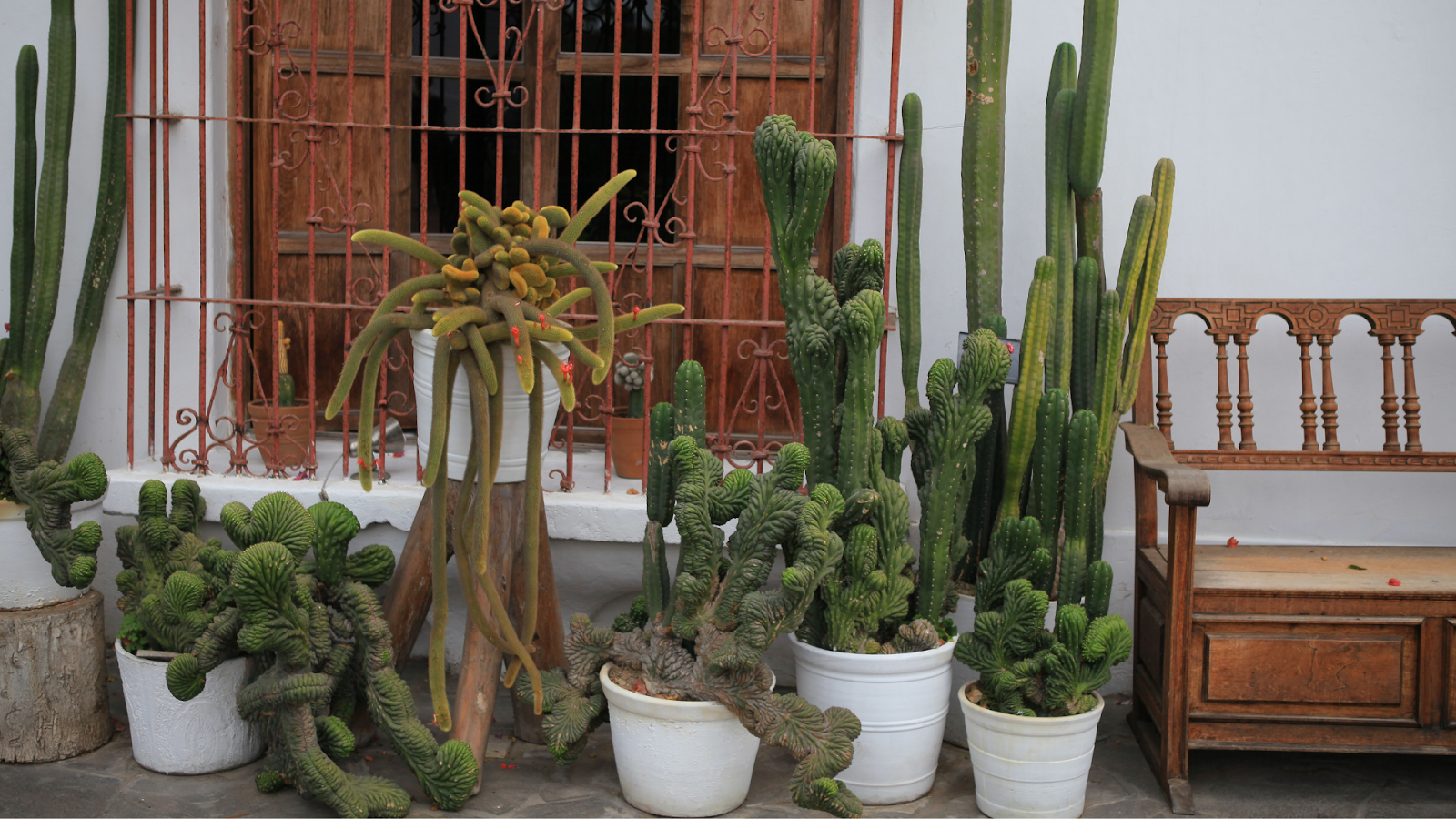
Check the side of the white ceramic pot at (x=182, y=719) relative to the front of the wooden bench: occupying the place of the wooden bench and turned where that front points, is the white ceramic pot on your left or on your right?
on your right

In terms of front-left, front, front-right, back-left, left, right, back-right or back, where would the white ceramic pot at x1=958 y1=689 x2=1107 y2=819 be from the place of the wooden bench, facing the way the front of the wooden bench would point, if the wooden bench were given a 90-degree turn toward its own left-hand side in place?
back-right

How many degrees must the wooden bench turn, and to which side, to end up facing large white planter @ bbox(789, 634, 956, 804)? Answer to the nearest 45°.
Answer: approximately 45° to its right

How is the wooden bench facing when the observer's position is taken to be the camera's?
facing the viewer

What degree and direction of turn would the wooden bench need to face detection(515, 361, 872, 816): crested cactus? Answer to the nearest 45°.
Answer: approximately 45° to its right

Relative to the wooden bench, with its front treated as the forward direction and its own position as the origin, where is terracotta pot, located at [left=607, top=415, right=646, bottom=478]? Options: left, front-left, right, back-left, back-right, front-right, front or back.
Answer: right

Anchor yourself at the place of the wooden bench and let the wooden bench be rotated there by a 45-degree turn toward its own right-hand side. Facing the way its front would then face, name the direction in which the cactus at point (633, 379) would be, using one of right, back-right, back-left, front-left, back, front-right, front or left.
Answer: front-right

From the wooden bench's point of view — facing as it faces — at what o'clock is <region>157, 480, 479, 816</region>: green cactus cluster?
The green cactus cluster is roughly at 2 o'clock from the wooden bench.

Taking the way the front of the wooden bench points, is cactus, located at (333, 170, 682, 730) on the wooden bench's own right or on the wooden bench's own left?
on the wooden bench's own right

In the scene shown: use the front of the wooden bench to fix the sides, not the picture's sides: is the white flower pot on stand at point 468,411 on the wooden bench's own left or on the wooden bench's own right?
on the wooden bench's own right

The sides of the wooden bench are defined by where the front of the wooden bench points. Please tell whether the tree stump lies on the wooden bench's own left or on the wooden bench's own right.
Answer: on the wooden bench's own right

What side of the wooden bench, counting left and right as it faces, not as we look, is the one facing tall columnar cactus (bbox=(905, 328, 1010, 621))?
right

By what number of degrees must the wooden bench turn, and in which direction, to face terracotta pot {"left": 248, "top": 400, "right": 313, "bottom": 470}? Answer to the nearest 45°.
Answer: approximately 90° to its right

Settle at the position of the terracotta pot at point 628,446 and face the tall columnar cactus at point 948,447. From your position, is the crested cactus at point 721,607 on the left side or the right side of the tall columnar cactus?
right

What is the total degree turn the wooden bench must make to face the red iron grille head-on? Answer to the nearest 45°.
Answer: approximately 90° to its right
